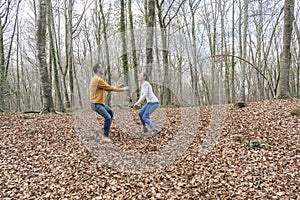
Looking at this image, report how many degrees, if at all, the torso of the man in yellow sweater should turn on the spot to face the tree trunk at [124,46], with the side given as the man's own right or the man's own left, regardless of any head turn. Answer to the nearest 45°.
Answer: approximately 90° to the man's own left

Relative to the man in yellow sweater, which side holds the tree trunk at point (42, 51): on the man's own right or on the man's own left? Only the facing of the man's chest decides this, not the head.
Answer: on the man's own left

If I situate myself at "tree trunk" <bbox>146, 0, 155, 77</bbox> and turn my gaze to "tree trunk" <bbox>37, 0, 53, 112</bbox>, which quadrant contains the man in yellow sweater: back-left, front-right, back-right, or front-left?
front-left

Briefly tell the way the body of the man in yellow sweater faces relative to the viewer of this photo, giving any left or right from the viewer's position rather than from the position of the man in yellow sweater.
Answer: facing to the right of the viewer

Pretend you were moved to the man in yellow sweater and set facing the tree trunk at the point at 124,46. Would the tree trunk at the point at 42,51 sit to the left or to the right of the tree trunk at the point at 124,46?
left
